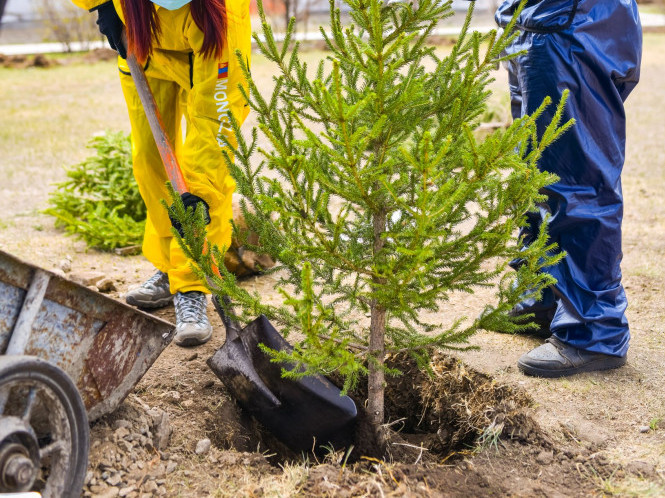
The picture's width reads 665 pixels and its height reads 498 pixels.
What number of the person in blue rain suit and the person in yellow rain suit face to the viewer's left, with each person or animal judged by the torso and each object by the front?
1

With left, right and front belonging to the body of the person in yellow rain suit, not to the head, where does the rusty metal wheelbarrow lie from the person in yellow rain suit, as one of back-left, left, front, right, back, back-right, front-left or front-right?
front

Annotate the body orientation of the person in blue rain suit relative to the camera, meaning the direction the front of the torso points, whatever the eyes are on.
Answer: to the viewer's left

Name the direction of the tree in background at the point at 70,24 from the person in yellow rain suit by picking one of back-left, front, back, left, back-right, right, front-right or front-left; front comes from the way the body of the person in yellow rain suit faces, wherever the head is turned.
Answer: back

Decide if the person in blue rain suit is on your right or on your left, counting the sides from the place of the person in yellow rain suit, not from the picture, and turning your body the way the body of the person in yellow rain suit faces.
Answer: on your left

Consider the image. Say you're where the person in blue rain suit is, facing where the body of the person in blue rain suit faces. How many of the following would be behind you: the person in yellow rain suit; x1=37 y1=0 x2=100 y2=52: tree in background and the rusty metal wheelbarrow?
0

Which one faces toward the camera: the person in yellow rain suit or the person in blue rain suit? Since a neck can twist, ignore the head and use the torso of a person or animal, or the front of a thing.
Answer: the person in yellow rain suit

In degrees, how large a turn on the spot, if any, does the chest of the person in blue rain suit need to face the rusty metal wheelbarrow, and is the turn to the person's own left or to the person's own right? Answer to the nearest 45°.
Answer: approximately 45° to the person's own left

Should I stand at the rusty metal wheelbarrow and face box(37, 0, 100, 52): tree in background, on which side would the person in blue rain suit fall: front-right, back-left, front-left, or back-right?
front-right

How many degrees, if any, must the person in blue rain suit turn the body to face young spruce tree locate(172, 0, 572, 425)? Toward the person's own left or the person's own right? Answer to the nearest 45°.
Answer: approximately 45° to the person's own left

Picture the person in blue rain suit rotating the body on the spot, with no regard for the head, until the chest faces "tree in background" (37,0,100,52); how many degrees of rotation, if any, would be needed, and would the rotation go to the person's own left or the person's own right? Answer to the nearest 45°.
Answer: approximately 45° to the person's own right

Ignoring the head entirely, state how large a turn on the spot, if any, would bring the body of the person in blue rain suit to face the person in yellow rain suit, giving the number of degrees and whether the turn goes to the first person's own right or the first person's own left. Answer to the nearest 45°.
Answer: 0° — they already face them

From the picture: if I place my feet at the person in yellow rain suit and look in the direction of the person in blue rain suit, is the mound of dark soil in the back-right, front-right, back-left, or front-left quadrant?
front-right

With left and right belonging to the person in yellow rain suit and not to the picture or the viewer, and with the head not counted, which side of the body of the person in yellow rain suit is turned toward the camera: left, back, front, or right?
front
